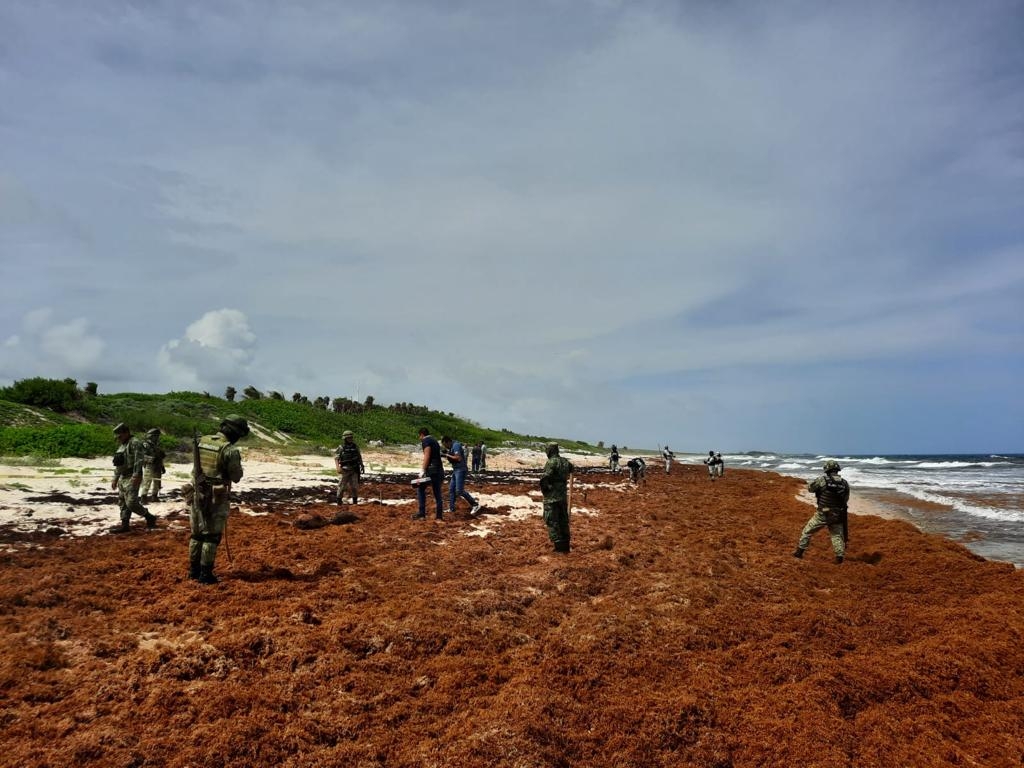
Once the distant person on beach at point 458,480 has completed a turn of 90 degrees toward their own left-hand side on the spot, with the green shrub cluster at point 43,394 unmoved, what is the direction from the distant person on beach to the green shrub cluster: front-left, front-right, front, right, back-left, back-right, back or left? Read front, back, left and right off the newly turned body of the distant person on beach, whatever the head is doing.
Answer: back-right

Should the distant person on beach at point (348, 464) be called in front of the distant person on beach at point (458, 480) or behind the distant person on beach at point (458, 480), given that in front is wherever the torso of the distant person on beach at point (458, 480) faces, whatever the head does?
in front

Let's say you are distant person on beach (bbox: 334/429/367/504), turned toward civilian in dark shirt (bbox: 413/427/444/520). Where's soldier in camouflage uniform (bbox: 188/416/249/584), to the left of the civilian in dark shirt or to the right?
right

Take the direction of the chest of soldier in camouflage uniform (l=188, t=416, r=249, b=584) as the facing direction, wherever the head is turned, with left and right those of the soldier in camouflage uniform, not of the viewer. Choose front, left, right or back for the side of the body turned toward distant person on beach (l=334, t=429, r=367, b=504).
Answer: front

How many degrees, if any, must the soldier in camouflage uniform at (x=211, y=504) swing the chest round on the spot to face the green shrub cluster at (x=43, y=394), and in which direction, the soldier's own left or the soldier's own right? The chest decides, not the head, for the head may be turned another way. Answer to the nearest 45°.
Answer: approximately 45° to the soldier's own left

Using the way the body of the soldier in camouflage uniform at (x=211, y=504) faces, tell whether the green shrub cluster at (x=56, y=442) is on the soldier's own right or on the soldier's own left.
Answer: on the soldier's own left

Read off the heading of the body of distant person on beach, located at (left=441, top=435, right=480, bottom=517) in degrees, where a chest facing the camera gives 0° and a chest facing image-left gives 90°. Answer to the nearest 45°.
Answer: approximately 90°

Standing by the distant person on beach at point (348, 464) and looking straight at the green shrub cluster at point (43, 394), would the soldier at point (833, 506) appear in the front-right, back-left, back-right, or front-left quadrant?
back-right

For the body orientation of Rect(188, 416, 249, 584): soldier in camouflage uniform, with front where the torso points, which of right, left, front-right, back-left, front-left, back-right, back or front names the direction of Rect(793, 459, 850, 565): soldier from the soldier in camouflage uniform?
front-right

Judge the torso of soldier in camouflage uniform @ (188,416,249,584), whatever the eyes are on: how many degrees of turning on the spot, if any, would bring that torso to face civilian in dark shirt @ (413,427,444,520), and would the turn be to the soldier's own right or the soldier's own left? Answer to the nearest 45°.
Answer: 0° — they already face them

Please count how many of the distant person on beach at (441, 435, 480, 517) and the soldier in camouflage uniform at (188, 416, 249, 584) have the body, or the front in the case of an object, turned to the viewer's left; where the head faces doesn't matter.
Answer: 1

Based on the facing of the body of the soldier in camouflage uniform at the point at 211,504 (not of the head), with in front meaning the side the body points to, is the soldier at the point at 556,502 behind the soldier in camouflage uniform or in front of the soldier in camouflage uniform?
in front

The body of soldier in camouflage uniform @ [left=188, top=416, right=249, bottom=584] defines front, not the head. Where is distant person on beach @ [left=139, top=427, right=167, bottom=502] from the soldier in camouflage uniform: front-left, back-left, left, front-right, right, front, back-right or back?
front-left
